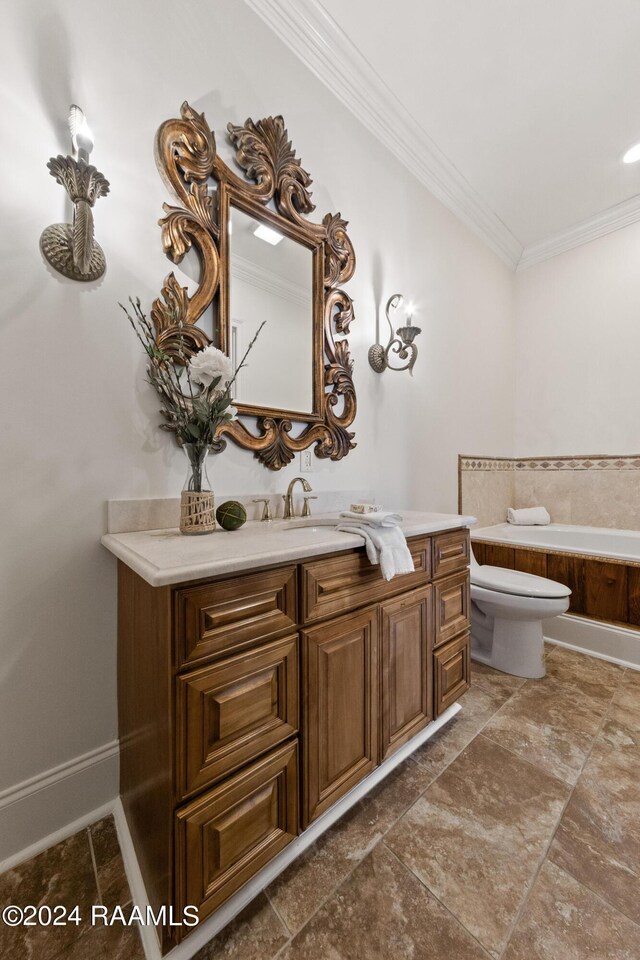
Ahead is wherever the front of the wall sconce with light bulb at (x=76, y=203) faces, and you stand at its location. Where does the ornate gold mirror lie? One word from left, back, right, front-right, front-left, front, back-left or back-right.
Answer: front-left

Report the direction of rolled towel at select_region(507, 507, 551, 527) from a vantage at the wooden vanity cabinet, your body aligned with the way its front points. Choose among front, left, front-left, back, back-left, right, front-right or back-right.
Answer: left

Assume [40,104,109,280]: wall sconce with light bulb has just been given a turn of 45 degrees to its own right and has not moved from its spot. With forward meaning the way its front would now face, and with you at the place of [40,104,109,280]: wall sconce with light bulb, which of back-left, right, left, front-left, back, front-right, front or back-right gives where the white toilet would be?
left

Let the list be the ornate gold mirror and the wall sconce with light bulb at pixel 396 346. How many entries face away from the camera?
0

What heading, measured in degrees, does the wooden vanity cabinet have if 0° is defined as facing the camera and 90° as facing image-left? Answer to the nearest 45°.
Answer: approximately 315°

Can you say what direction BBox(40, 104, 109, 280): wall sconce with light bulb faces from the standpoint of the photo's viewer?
facing the viewer and to the right of the viewer

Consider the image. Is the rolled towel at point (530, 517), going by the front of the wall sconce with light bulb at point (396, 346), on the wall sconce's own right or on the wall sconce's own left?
on the wall sconce's own left

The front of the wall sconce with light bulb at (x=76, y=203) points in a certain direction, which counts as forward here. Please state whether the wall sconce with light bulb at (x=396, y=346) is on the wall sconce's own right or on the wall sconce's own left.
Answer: on the wall sconce's own left

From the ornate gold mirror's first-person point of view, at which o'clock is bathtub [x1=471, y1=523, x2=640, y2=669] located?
The bathtub is roughly at 10 o'clock from the ornate gold mirror.
